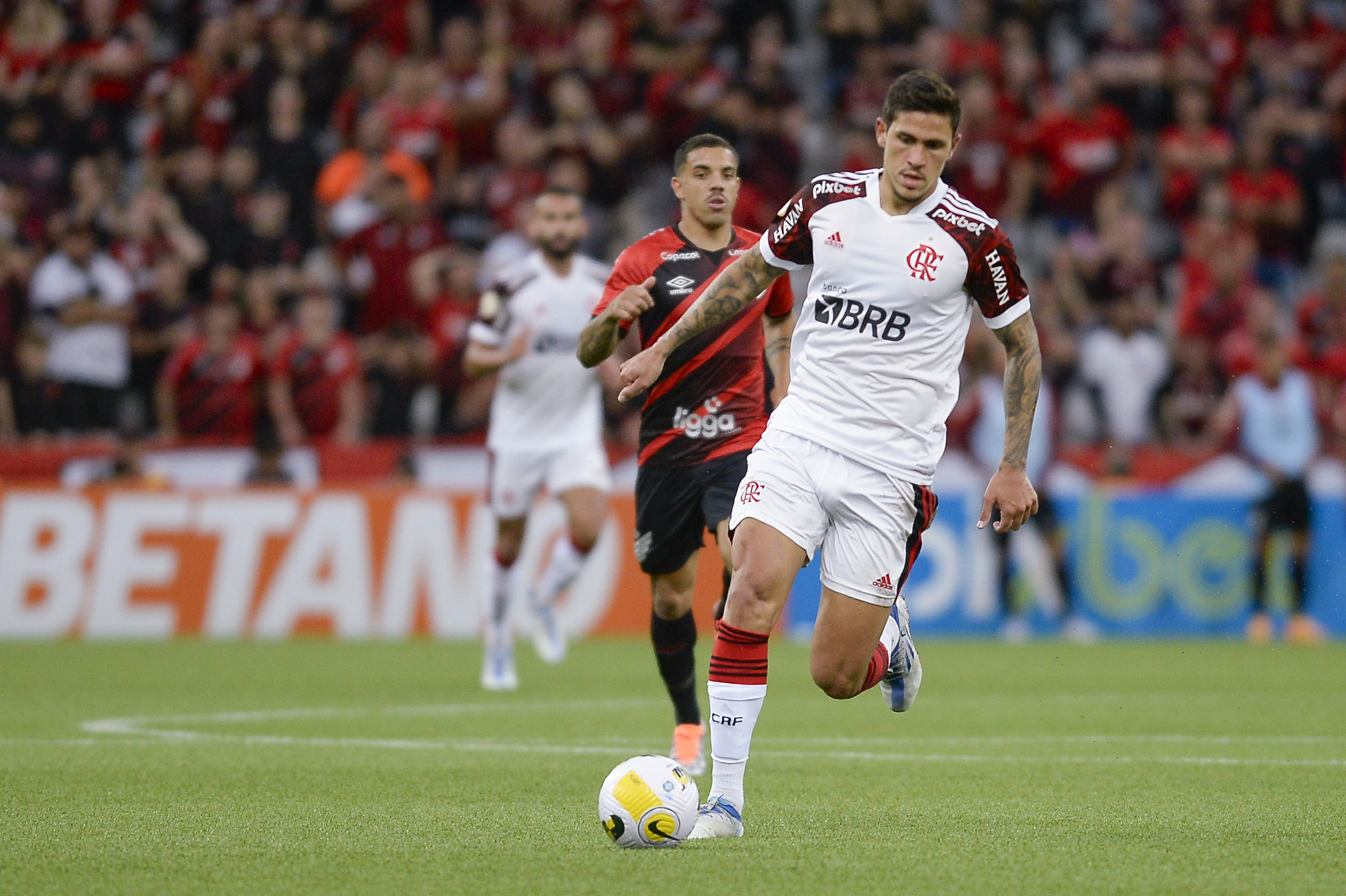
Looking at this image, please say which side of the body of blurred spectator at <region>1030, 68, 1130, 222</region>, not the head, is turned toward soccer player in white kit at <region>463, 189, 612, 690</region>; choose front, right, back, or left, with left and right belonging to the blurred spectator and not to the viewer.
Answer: front

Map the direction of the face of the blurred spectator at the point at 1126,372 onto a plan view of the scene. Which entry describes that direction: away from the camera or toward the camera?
toward the camera

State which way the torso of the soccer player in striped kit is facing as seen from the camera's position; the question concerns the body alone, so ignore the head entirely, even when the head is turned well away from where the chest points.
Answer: toward the camera

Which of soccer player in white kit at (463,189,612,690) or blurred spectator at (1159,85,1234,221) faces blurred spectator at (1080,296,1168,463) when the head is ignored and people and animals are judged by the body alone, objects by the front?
blurred spectator at (1159,85,1234,221)

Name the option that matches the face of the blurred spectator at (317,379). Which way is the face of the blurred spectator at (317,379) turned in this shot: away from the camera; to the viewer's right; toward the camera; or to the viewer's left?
toward the camera

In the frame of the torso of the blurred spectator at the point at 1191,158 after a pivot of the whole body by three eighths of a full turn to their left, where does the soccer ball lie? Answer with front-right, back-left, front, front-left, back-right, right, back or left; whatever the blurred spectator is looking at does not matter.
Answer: back-right

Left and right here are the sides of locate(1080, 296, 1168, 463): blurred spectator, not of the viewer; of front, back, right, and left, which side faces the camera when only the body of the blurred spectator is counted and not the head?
front

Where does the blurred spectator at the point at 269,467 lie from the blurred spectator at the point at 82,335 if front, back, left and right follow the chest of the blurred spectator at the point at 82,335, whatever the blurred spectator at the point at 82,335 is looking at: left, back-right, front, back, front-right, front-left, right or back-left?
front-left

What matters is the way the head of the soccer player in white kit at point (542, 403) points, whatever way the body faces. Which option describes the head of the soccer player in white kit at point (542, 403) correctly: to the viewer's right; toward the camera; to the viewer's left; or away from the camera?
toward the camera

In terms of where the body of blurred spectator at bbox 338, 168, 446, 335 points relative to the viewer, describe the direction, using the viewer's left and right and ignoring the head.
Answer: facing the viewer

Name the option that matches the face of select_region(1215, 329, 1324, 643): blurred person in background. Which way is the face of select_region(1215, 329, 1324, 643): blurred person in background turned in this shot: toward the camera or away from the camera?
toward the camera

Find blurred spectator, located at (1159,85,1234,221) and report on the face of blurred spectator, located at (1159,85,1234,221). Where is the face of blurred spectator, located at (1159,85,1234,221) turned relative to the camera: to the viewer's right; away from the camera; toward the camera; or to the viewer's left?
toward the camera

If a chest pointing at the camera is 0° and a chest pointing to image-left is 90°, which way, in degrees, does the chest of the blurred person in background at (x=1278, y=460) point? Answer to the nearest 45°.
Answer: approximately 0°
